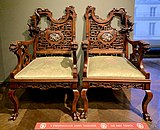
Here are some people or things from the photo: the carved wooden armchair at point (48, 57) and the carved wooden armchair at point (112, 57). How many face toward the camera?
2

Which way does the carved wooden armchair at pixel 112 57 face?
toward the camera

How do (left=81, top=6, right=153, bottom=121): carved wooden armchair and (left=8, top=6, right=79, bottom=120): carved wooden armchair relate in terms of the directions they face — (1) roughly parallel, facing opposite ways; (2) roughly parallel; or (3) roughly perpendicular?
roughly parallel

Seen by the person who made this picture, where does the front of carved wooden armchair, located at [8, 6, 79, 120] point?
facing the viewer
